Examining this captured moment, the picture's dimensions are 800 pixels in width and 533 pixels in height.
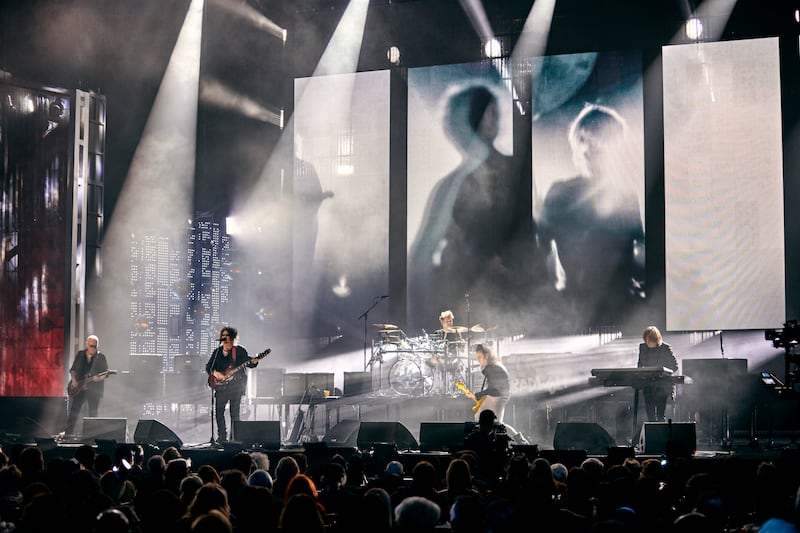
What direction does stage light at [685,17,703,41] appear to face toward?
toward the camera

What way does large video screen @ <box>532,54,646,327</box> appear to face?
toward the camera

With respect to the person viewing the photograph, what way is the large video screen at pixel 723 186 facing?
facing the viewer

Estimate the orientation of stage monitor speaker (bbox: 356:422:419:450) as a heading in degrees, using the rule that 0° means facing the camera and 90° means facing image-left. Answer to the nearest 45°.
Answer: approximately 225°

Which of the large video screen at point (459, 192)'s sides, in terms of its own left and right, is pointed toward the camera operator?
front

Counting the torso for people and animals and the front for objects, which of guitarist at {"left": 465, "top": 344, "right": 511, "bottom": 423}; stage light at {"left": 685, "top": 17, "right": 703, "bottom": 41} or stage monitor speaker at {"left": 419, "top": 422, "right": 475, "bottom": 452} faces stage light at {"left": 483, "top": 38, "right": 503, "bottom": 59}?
the stage monitor speaker

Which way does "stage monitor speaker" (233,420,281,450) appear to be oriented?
away from the camera

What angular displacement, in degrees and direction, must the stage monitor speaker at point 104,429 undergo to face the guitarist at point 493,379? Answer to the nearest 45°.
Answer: approximately 90° to its right

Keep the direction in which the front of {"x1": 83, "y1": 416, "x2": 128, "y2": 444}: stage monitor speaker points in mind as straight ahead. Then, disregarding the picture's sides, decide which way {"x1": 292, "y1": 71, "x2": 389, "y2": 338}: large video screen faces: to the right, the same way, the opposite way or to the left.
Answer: the opposite way

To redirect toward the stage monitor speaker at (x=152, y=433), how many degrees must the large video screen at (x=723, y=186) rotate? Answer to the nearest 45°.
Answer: approximately 45° to its right

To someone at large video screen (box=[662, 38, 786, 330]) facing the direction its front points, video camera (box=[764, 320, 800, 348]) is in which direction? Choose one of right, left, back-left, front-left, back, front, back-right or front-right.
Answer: front

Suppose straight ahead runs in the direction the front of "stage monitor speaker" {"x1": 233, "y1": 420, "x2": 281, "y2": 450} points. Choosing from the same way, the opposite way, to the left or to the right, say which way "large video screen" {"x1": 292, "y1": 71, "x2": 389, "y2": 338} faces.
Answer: the opposite way

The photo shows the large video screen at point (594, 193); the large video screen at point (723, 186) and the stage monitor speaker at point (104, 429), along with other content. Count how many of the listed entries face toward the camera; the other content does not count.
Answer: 2

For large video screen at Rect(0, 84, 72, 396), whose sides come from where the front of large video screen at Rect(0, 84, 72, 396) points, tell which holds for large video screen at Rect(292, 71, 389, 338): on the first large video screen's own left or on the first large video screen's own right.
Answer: on the first large video screen's own left

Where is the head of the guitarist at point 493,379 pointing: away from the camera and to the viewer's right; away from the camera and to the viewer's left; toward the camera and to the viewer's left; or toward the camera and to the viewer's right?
toward the camera and to the viewer's left

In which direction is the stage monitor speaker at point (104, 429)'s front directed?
away from the camera

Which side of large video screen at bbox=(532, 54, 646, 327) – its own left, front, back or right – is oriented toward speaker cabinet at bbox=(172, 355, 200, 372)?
right

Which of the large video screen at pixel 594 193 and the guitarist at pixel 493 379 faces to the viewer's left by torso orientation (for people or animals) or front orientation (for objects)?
the guitarist
